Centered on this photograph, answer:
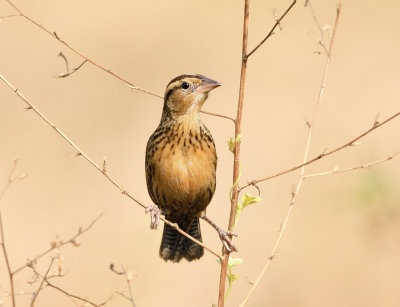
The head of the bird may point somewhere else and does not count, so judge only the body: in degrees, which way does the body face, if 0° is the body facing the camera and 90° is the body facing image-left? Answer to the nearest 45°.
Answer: approximately 0°

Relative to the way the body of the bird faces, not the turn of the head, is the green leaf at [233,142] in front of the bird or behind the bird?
in front
